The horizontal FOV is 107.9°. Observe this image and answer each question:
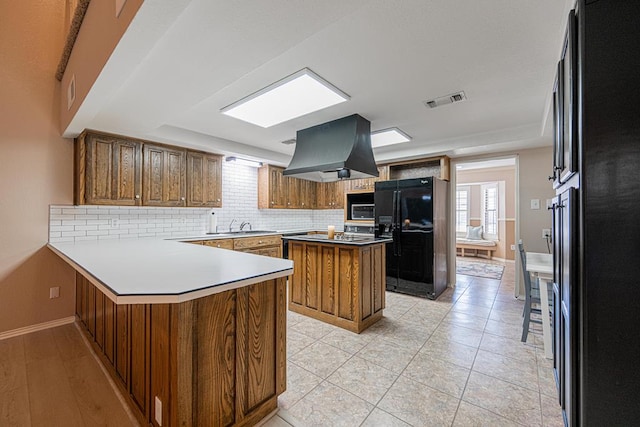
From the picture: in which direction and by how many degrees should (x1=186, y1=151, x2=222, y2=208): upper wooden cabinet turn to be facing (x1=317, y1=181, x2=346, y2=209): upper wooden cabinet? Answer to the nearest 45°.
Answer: approximately 45° to its left

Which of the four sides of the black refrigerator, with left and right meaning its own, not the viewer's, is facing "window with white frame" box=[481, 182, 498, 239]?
back

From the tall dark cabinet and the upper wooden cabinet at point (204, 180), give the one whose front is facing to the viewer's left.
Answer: the tall dark cabinet

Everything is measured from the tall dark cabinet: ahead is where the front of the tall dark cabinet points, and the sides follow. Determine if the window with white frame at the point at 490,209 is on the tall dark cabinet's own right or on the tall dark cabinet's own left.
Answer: on the tall dark cabinet's own right

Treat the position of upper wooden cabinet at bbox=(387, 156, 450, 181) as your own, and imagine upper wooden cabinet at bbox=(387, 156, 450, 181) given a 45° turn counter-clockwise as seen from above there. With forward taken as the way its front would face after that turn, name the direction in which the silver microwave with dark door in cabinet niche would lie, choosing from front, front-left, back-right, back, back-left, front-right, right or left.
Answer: right

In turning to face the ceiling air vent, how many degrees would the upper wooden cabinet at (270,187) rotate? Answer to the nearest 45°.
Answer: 0° — it already faces it

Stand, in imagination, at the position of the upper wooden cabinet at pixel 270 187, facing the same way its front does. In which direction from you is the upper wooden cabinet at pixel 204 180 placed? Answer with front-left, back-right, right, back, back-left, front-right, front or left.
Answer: right

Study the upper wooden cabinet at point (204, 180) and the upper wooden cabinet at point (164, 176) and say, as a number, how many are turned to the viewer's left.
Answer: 0

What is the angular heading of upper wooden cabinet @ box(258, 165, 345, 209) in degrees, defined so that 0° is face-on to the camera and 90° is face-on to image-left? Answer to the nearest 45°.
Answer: approximately 315°

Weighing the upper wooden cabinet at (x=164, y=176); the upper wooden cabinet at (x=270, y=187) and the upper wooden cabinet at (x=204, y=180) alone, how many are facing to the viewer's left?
0

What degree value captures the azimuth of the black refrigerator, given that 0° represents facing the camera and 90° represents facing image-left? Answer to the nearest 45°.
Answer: approximately 45°
